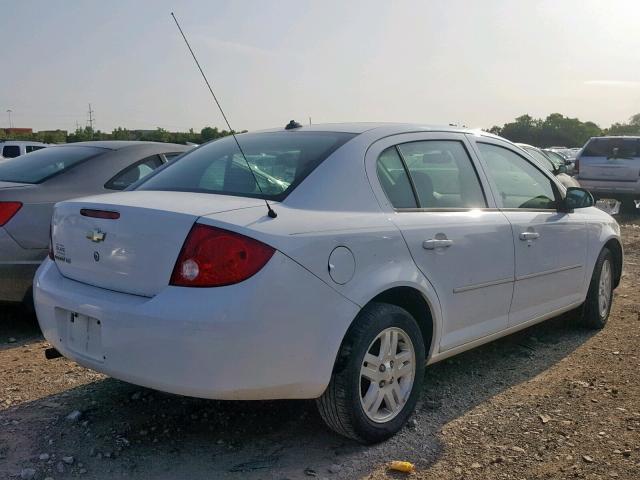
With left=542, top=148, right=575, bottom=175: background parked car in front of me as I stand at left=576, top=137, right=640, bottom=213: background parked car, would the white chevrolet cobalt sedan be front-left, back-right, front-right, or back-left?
back-left

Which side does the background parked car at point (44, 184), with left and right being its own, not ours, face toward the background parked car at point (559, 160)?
front

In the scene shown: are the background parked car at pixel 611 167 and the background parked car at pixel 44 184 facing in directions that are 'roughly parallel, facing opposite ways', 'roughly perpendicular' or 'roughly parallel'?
roughly parallel

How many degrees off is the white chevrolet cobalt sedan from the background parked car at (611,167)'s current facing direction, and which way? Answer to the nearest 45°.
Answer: approximately 180°

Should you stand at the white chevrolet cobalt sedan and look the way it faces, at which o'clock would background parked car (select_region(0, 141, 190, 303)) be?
The background parked car is roughly at 9 o'clock from the white chevrolet cobalt sedan.

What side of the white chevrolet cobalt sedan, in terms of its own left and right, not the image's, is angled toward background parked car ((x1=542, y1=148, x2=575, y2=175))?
front

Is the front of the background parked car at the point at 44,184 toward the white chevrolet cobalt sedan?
no

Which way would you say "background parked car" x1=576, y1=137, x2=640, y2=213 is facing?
away from the camera

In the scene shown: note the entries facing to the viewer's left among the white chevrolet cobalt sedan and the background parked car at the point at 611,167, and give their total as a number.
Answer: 0

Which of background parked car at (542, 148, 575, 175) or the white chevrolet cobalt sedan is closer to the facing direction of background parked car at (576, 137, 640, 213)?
the background parked car

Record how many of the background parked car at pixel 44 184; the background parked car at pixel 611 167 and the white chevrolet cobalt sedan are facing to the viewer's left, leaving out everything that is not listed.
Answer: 0

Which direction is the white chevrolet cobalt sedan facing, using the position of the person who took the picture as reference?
facing away from the viewer and to the right of the viewer

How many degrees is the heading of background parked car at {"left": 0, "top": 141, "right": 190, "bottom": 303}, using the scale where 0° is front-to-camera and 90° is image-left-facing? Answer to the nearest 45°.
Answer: approximately 225°

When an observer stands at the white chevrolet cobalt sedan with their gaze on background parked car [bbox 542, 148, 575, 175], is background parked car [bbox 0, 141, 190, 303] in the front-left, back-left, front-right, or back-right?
front-left

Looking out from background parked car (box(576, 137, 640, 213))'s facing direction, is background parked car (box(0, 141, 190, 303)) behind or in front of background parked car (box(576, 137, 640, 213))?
behind

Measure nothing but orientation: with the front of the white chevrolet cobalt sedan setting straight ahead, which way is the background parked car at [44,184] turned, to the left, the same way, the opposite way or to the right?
the same way

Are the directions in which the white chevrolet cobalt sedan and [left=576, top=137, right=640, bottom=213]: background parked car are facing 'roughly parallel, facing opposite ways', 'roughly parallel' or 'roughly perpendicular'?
roughly parallel
